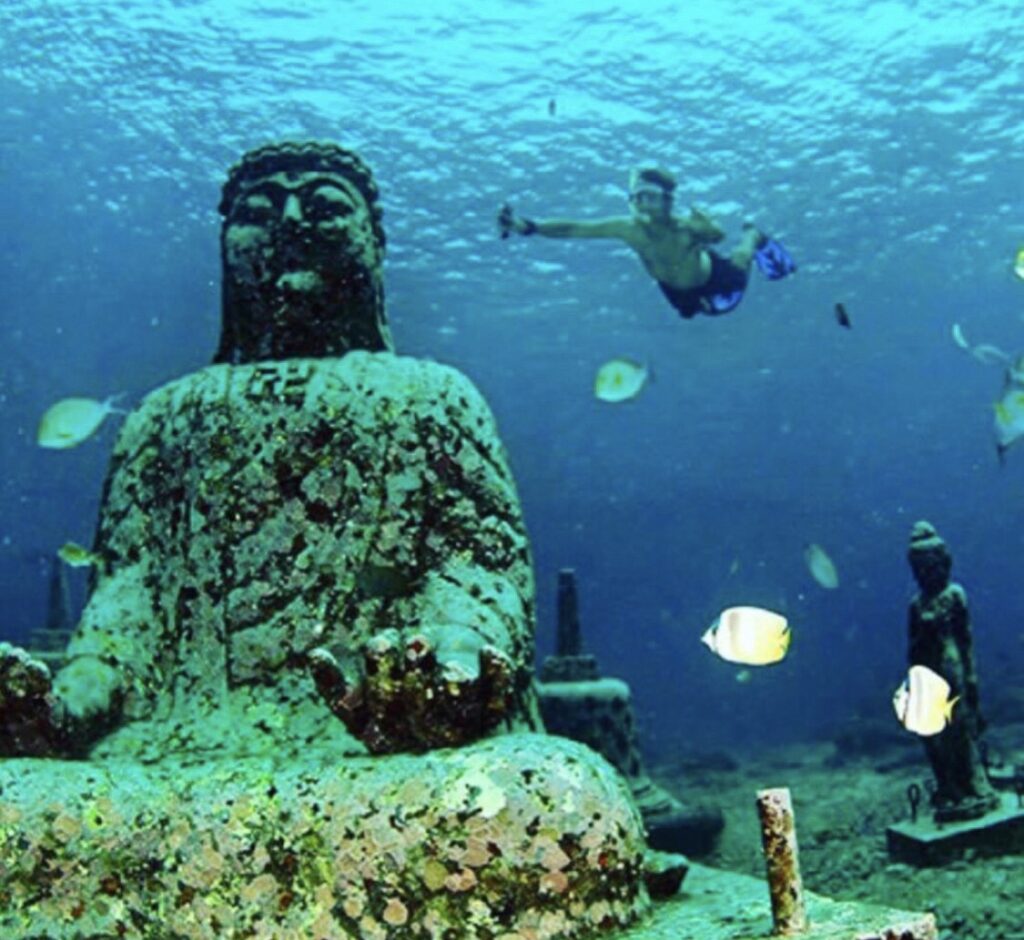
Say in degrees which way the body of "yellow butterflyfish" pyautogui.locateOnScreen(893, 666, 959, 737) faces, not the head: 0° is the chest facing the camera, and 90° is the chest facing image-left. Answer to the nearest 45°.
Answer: approximately 90°

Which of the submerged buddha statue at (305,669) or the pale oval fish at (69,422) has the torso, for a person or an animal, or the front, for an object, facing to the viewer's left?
the pale oval fish

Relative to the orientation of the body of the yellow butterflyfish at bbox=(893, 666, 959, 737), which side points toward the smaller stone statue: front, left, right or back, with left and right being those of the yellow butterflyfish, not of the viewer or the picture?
right

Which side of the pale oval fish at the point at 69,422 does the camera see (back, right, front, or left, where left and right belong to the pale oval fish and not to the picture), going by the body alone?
left

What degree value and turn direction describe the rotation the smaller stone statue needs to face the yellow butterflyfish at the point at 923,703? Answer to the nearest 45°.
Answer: approximately 45° to its left

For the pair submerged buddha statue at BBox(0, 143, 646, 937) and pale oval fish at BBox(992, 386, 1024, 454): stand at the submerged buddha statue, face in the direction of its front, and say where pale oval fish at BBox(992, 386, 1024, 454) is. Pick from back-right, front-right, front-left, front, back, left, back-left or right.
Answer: back-left

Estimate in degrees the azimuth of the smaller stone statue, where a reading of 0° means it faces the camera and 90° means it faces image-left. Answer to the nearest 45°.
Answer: approximately 45°

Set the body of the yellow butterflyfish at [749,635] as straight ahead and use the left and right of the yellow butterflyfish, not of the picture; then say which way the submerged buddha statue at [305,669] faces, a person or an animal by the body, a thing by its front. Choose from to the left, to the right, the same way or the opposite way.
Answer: to the left

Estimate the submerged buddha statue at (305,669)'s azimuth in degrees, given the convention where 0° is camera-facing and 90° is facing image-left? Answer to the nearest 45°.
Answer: approximately 0°

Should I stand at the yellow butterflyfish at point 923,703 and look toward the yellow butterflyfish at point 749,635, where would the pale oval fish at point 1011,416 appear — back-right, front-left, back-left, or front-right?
back-right
